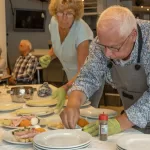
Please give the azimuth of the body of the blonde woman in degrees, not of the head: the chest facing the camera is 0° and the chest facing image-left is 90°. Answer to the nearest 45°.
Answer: approximately 45°

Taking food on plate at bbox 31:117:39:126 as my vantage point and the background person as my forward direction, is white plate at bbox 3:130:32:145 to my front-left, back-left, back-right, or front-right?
back-left

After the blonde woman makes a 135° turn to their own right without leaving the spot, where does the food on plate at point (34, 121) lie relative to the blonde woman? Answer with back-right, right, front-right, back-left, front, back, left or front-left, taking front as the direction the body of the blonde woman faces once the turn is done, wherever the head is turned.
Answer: back

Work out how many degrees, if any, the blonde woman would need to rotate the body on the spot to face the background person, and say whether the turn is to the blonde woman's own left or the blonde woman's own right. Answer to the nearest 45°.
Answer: approximately 135° to the blonde woman's own right

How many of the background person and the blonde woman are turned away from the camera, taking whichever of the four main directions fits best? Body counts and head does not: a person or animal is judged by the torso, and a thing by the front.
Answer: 0
